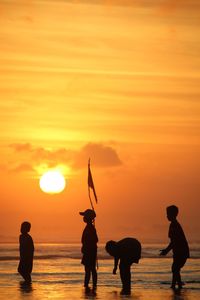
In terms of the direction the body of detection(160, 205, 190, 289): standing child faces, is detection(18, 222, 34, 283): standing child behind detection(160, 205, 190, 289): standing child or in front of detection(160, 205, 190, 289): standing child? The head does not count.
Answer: in front

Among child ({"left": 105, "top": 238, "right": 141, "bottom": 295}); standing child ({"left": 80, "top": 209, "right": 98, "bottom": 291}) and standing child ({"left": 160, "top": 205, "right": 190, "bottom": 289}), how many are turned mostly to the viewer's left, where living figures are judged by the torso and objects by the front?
3

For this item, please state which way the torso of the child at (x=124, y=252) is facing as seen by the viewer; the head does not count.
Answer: to the viewer's left

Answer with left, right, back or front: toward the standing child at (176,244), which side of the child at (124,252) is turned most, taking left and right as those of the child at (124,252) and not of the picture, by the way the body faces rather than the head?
back

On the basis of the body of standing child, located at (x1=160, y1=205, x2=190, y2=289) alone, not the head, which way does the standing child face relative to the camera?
to the viewer's left

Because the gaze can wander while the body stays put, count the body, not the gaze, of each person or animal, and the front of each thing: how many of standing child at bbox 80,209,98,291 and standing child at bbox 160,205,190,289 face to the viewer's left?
2

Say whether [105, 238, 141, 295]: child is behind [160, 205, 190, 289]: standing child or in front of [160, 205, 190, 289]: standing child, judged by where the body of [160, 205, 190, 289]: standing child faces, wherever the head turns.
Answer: in front

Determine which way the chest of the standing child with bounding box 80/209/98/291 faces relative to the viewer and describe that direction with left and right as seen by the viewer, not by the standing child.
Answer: facing to the left of the viewer
